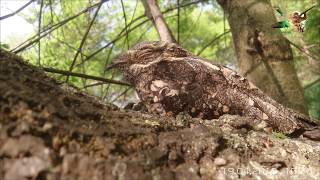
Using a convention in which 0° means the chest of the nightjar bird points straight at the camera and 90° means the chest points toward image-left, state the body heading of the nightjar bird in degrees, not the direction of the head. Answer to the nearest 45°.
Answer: approximately 90°

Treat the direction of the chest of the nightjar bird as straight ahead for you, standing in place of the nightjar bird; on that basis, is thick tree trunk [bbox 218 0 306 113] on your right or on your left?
on your right
